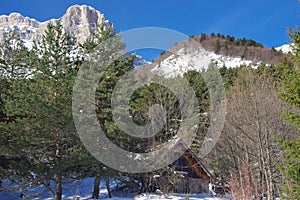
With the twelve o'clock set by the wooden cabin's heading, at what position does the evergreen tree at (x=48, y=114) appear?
The evergreen tree is roughly at 1 o'clock from the wooden cabin.

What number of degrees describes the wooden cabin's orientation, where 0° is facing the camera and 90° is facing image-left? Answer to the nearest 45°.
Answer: approximately 0°
